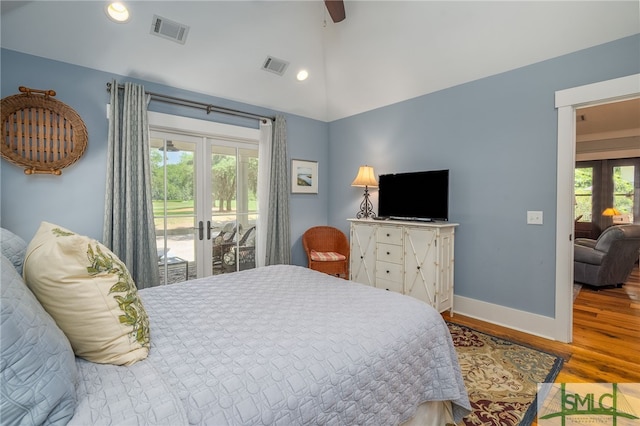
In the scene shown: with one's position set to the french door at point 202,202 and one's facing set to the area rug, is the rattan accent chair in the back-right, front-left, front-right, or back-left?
front-left

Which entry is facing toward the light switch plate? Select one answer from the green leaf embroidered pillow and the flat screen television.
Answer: the green leaf embroidered pillow

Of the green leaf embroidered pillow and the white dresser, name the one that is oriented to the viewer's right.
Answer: the green leaf embroidered pillow

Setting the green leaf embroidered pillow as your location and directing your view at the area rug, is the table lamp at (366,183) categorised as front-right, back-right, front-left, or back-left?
front-left

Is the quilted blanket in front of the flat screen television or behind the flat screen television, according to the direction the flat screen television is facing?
in front

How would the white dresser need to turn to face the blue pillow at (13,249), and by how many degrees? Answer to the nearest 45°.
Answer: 0° — it already faces it

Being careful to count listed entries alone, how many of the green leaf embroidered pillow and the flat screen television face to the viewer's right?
1

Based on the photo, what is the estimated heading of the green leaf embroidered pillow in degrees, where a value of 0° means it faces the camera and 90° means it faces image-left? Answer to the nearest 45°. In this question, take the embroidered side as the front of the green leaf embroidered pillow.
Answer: approximately 270°

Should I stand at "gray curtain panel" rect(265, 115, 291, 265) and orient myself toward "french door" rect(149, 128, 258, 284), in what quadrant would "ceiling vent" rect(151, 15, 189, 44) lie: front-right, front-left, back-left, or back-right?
front-left

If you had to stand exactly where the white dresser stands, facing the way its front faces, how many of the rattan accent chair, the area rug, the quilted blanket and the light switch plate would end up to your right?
1

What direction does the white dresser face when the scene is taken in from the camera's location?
facing the viewer and to the left of the viewer

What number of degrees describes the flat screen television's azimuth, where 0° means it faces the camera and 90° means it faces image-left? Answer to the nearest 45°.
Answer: approximately 45°

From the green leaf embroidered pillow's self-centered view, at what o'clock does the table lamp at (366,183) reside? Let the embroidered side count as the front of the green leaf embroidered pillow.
The table lamp is roughly at 11 o'clock from the green leaf embroidered pillow.

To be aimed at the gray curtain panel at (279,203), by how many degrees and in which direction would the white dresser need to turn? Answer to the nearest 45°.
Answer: approximately 45° to its right
